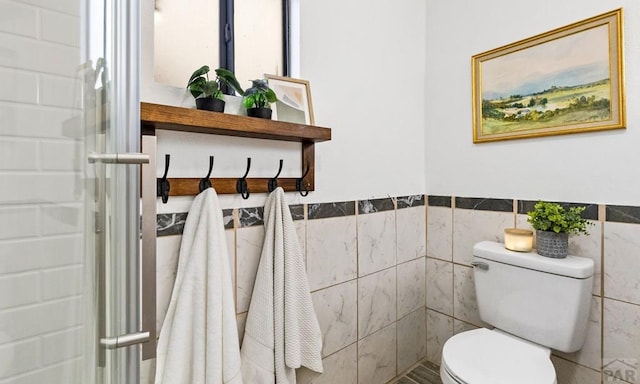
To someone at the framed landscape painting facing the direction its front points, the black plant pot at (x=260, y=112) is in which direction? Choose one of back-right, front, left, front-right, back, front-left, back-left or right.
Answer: front

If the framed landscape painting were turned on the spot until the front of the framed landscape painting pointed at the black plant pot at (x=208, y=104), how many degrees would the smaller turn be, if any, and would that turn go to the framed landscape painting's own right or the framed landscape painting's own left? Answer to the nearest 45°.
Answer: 0° — it already faces it

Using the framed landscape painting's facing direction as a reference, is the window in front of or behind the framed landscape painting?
in front

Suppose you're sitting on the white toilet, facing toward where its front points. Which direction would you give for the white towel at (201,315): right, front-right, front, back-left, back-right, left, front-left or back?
front

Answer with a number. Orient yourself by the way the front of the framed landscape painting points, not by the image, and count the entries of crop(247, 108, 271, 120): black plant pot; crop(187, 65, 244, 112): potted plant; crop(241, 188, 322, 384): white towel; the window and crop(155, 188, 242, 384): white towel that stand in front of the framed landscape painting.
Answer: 5

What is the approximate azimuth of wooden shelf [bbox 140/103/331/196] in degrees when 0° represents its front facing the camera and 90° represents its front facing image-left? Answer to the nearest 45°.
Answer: approximately 315°

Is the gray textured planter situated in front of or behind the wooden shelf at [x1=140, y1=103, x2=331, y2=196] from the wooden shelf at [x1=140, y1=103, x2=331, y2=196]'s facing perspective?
in front

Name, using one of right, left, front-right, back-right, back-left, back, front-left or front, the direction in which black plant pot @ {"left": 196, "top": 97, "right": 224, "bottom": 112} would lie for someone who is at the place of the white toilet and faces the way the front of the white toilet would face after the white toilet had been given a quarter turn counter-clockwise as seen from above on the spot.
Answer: right

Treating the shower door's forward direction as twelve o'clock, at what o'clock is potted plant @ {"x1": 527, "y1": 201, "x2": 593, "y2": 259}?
The potted plant is roughly at 11 o'clock from the shower door.

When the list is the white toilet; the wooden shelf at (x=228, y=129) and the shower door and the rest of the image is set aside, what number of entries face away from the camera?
0

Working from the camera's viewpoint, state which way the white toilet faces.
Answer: facing the viewer and to the left of the viewer

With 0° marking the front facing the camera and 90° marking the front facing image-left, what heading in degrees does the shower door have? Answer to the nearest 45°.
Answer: approximately 315°
